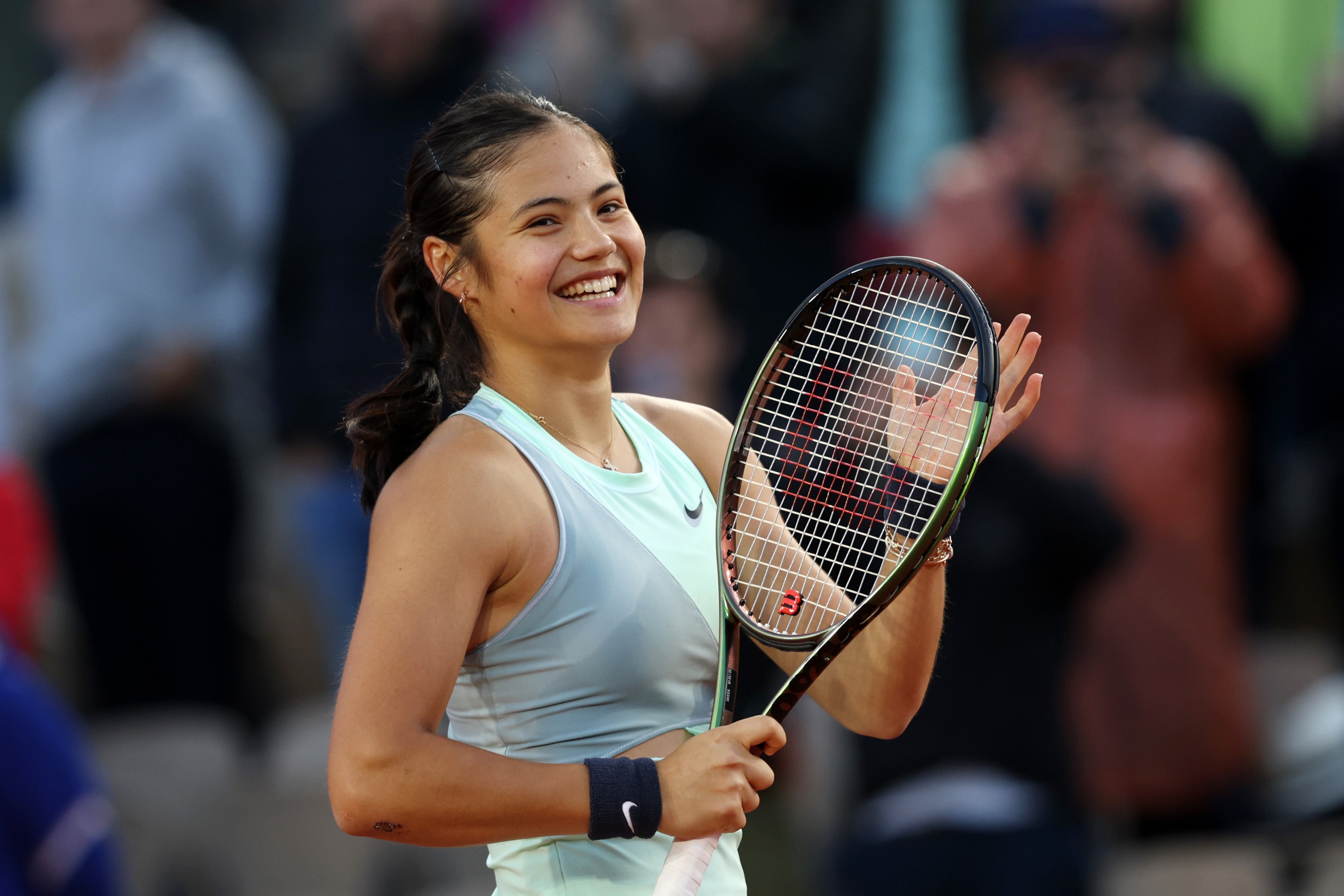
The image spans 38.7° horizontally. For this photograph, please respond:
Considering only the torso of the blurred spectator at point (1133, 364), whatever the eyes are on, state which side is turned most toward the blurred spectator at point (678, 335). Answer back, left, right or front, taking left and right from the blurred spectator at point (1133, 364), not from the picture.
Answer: right

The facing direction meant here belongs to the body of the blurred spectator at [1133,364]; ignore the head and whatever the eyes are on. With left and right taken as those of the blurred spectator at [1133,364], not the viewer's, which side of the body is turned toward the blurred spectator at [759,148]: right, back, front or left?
right

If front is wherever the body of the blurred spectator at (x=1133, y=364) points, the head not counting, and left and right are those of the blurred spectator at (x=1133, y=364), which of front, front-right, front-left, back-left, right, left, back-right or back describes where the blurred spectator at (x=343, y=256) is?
right

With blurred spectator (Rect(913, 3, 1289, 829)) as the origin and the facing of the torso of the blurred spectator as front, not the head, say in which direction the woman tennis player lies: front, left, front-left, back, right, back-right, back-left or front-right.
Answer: front

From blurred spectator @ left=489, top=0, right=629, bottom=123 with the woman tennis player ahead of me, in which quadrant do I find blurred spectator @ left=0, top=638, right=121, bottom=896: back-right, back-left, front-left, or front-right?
front-right

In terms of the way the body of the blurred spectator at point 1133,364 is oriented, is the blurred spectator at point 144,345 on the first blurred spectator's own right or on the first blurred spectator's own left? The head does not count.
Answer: on the first blurred spectator's own right

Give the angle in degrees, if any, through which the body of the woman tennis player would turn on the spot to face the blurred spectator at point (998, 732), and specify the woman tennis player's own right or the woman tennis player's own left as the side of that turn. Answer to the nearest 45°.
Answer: approximately 90° to the woman tennis player's own left

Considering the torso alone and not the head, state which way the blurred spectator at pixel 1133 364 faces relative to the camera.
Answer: toward the camera

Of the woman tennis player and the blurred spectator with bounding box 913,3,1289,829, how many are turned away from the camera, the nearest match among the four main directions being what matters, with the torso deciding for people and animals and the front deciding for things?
0

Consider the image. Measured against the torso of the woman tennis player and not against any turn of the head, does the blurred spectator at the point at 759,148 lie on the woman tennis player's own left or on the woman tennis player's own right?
on the woman tennis player's own left
